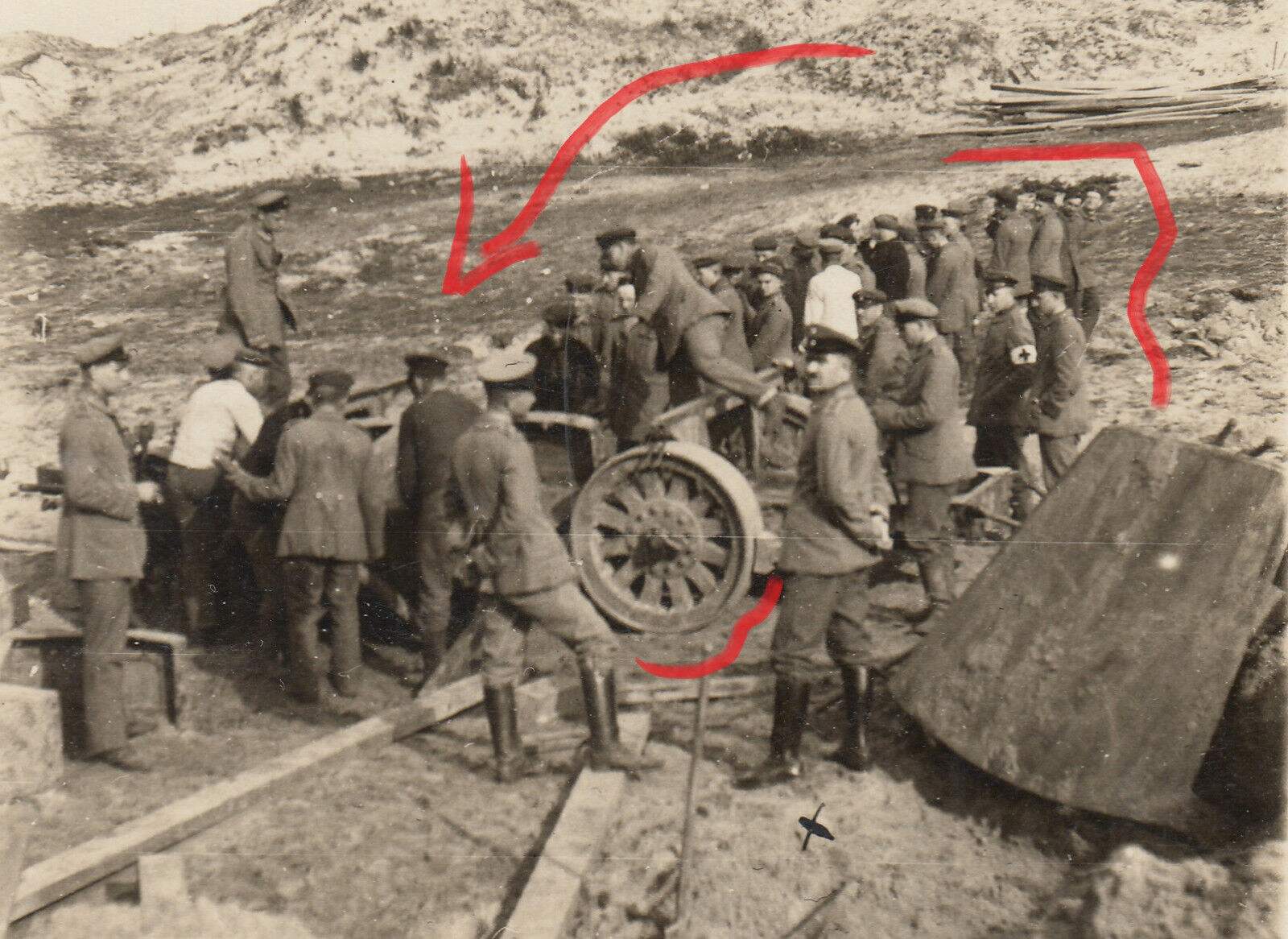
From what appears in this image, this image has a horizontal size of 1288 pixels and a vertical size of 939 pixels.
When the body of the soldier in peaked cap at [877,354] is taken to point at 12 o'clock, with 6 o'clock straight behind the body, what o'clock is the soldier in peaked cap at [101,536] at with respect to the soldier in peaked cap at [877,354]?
the soldier in peaked cap at [101,536] is roughly at 12 o'clock from the soldier in peaked cap at [877,354].

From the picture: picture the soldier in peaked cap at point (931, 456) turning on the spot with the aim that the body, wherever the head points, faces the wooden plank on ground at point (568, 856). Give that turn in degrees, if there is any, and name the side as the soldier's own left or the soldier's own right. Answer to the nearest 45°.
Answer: approximately 45° to the soldier's own left

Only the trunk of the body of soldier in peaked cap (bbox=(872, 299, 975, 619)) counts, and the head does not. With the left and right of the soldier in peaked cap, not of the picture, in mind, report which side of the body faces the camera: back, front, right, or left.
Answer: left

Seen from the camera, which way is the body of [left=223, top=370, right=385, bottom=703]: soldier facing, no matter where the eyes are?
away from the camera

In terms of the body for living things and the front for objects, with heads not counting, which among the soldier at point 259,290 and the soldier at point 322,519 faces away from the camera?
the soldier at point 322,519

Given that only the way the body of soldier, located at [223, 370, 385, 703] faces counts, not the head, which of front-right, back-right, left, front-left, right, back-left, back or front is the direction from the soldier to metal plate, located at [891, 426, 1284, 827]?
back-right

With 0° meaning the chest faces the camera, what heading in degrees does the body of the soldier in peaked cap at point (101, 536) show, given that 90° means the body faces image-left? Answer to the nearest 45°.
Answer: approximately 270°

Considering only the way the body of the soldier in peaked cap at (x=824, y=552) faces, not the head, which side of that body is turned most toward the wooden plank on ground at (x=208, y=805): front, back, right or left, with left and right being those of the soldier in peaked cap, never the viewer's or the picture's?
front

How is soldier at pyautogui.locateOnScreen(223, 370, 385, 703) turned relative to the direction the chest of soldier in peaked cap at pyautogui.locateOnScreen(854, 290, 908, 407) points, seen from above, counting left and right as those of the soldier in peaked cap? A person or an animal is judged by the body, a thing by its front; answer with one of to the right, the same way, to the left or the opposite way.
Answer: to the right

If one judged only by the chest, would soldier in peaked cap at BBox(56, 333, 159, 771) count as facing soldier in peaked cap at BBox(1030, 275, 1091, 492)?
yes

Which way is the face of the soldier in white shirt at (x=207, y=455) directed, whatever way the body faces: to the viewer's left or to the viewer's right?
to the viewer's right

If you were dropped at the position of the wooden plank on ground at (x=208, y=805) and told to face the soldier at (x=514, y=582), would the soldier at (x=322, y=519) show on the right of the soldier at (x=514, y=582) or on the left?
left

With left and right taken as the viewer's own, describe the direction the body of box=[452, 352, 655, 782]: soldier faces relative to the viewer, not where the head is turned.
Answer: facing away from the viewer and to the right of the viewer
